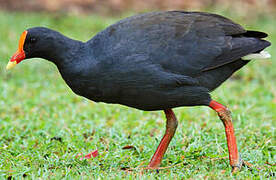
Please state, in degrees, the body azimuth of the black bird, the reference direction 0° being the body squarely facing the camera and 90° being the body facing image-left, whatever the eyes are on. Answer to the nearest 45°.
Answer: approximately 90°
